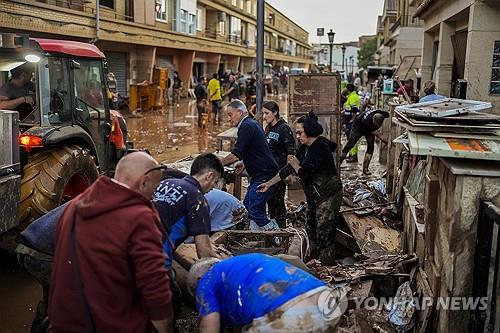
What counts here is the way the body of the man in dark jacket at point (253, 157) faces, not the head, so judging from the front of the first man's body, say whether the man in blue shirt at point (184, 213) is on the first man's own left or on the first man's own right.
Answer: on the first man's own left

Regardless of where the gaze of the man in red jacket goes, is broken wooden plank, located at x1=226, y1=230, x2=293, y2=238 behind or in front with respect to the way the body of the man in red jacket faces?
in front

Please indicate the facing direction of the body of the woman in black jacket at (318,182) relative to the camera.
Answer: to the viewer's left

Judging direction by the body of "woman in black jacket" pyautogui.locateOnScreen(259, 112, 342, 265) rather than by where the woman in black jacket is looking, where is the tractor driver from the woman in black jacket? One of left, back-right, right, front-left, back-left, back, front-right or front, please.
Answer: front

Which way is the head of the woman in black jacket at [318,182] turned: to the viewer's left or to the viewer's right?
to the viewer's left

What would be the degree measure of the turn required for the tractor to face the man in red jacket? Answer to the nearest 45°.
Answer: approximately 135° to its right

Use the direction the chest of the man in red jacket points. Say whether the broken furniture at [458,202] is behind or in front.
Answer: in front

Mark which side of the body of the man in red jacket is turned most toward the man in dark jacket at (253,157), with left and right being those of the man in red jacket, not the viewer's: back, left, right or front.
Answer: front

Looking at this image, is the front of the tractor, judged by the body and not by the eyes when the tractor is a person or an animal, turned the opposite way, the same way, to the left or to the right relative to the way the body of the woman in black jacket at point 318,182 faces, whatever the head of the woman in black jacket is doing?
to the right

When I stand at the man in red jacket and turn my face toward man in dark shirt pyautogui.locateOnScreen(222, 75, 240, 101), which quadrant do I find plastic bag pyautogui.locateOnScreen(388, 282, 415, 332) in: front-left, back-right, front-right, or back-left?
front-right

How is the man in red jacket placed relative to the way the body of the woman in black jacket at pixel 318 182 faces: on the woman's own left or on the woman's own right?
on the woman's own left

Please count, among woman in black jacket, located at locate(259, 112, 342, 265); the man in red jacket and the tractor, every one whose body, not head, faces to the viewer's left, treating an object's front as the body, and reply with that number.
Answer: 1

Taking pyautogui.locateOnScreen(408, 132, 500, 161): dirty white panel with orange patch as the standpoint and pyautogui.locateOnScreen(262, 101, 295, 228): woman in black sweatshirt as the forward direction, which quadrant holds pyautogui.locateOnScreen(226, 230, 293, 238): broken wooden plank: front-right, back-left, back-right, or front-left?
front-left

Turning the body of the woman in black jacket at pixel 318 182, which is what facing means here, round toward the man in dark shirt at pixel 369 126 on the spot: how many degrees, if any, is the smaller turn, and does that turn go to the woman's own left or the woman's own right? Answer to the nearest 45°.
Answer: approximately 90° to the woman's own right

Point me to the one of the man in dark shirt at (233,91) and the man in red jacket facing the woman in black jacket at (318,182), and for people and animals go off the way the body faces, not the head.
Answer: the man in red jacket
